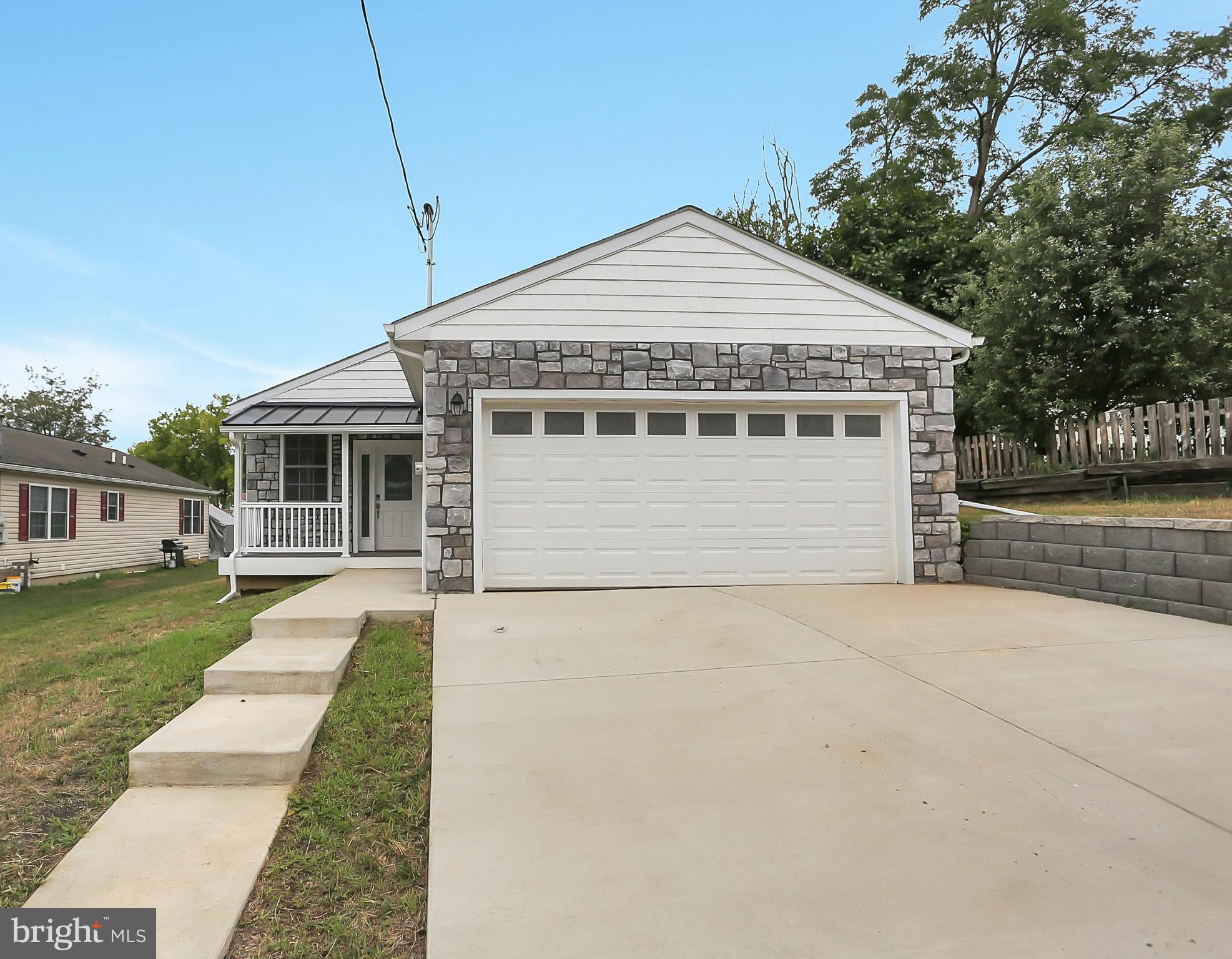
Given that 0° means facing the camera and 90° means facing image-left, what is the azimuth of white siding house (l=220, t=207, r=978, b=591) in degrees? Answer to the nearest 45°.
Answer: approximately 0°

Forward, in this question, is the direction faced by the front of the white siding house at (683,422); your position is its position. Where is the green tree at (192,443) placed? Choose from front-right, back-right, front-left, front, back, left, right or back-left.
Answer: back-right

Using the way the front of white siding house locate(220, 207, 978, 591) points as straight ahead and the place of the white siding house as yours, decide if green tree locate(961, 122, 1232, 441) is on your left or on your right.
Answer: on your left

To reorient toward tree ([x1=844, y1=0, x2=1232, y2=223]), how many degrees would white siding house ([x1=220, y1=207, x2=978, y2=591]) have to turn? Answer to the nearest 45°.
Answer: approximately 135° to its left

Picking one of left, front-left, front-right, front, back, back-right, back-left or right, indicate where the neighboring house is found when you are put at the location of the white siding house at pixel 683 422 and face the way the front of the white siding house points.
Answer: back-right

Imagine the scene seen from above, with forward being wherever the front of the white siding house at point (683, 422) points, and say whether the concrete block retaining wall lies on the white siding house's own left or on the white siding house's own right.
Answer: on the white siding house's own left

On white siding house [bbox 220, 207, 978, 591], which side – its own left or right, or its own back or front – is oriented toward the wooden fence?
left

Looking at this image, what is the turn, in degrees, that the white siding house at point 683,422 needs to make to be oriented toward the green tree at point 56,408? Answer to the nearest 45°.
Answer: approximately 135° to its right
